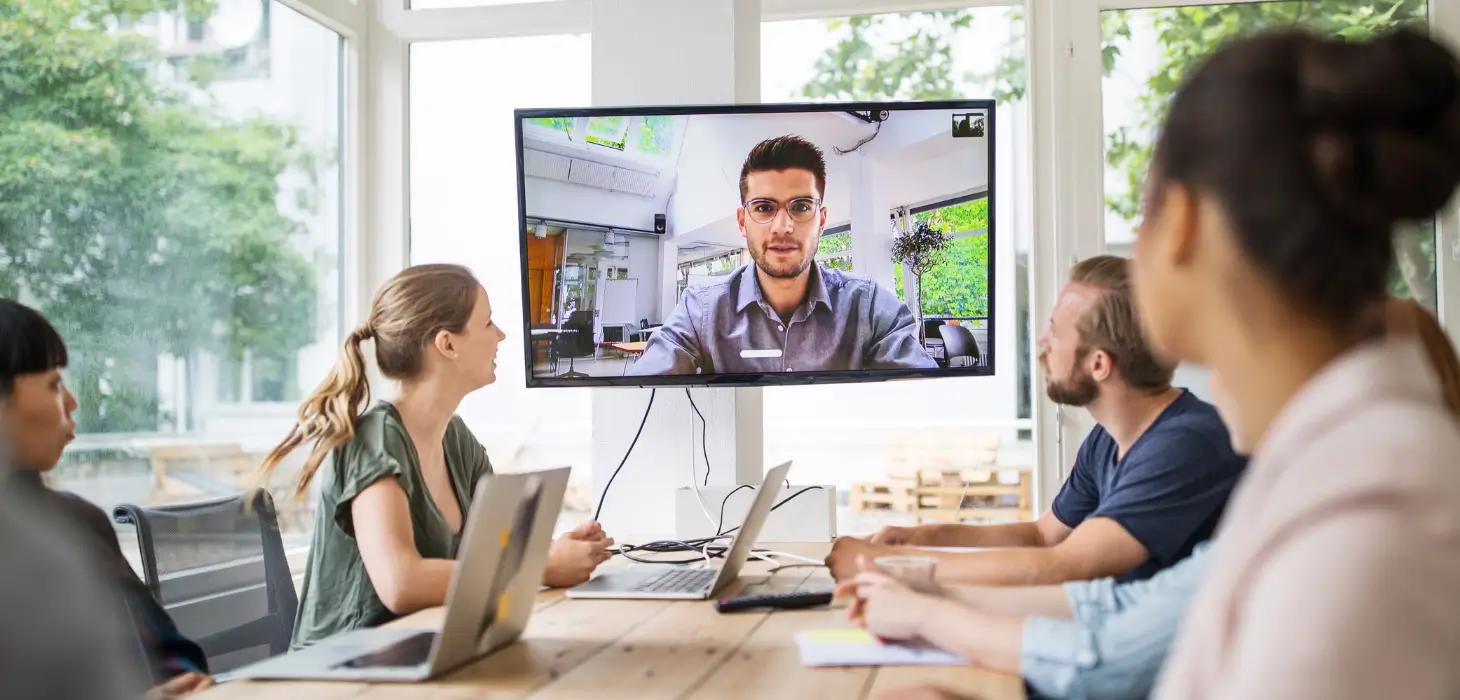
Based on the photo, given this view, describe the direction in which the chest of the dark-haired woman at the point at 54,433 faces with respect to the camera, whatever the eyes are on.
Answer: to the viewer's right

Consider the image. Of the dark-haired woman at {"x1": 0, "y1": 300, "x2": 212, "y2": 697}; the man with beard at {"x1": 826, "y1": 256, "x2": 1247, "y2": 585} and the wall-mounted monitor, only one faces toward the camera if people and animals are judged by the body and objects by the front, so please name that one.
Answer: the wall-mounted monitor

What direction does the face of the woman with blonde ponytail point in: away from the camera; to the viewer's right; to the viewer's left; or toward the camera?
to the viewer's right

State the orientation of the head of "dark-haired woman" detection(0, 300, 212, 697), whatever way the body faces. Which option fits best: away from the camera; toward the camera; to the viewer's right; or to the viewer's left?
to the viewer's right

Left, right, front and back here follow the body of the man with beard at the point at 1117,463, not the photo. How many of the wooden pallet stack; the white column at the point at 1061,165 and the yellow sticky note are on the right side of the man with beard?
2

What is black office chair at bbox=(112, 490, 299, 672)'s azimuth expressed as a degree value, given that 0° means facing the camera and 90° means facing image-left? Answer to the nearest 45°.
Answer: approximately 315°

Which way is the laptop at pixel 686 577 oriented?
to the viewer's left

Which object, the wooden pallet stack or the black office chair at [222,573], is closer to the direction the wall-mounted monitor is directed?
the black office chair

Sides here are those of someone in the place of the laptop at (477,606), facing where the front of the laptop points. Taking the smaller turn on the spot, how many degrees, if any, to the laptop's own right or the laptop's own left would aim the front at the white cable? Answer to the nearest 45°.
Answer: approximately 135° to the laptop's own right

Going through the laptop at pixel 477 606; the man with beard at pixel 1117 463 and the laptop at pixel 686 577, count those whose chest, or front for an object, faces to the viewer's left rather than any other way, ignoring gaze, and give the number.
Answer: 3

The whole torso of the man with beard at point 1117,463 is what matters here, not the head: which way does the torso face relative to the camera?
to the viewer's left

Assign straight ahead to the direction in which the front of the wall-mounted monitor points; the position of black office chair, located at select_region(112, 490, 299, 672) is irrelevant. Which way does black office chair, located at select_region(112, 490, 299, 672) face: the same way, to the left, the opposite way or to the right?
to the left

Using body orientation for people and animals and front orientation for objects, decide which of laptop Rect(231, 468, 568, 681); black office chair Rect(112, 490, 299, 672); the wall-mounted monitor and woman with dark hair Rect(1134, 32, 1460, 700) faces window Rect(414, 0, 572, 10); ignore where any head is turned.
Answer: the woman with dark hair

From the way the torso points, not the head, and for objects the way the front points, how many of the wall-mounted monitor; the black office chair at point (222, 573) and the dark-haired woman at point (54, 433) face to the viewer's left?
0

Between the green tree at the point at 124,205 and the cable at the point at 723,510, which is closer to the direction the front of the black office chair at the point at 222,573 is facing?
the cable

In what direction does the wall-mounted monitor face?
toward the camera

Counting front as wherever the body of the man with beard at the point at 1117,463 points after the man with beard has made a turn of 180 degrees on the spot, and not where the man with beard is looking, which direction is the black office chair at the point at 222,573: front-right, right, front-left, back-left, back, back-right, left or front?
back

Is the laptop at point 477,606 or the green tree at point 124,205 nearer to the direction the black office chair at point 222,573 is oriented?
the laptop

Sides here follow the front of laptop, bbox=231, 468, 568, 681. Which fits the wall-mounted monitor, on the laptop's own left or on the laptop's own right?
on the laptop's own right

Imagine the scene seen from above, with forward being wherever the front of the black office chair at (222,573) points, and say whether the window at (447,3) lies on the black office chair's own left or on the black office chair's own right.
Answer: on the black office chair's own left
